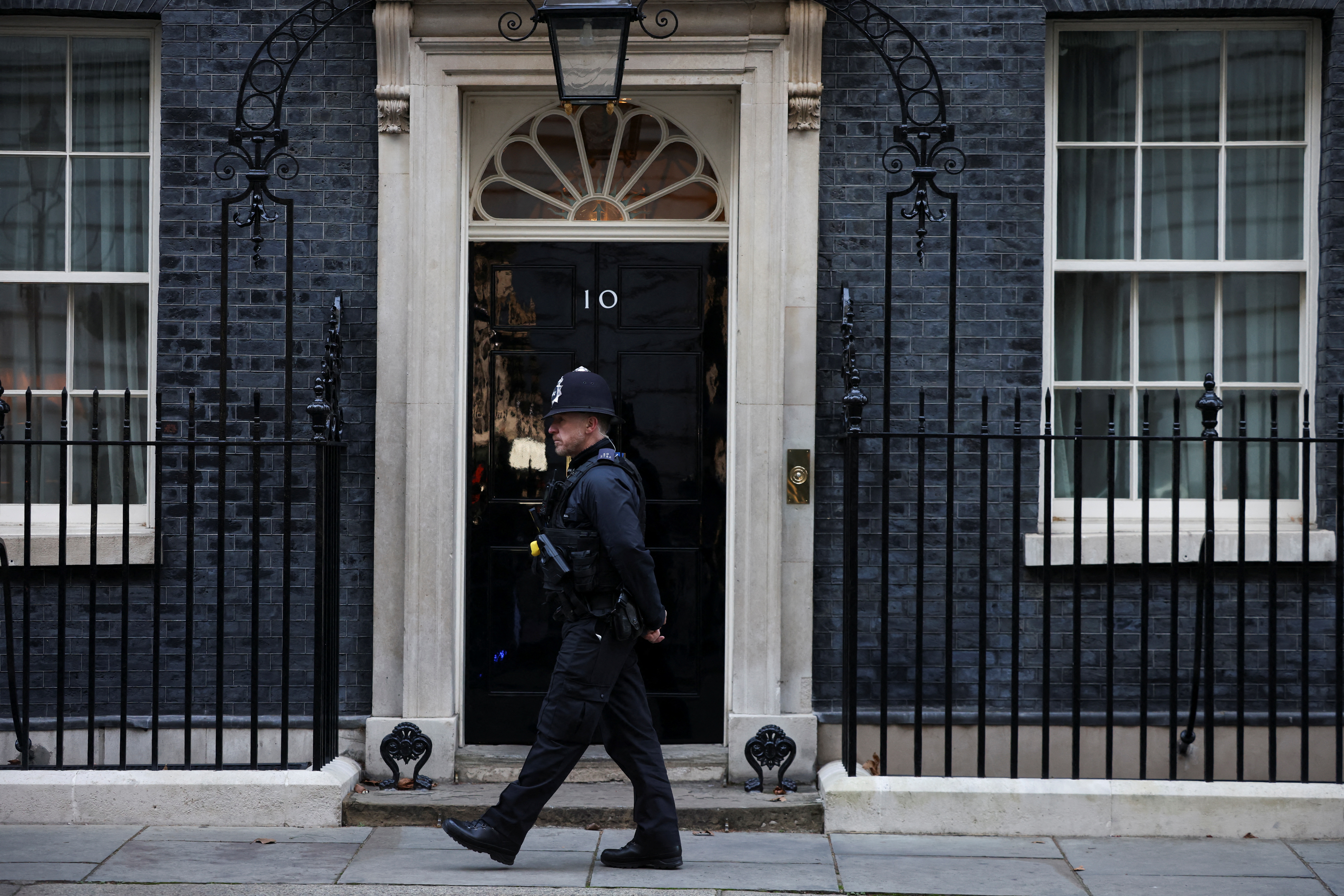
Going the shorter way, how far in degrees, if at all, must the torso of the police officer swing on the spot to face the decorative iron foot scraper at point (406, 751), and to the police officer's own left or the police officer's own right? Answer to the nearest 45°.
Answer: approximately 45° to the police officer's own right

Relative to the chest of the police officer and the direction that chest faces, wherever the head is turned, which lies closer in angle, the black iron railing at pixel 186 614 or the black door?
the black iron railing

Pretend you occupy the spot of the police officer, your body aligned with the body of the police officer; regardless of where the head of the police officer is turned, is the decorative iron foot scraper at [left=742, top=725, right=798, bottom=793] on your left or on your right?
on your right

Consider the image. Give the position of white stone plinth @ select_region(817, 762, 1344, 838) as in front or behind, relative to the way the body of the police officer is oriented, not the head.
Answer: behind

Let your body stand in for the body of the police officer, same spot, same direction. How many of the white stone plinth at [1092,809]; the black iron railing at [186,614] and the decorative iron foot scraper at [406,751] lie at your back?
1

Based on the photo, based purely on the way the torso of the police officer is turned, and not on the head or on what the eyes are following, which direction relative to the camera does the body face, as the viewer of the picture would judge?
to the viewer's left

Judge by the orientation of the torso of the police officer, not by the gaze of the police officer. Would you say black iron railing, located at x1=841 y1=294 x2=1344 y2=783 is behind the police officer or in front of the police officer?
behind

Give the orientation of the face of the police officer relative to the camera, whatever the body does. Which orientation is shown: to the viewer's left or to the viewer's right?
to the viewer's left

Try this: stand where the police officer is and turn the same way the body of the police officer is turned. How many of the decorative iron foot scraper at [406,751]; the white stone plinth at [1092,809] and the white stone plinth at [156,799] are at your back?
1

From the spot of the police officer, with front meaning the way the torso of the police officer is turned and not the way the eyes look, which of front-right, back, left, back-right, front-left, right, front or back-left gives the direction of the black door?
right
